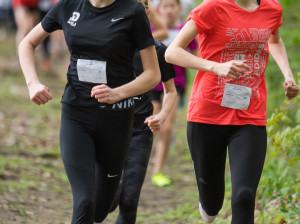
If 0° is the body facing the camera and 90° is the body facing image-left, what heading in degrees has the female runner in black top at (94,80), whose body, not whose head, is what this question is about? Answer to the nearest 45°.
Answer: approximately 0°

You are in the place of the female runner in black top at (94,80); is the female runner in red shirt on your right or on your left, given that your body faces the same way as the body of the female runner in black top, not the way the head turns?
on your left
